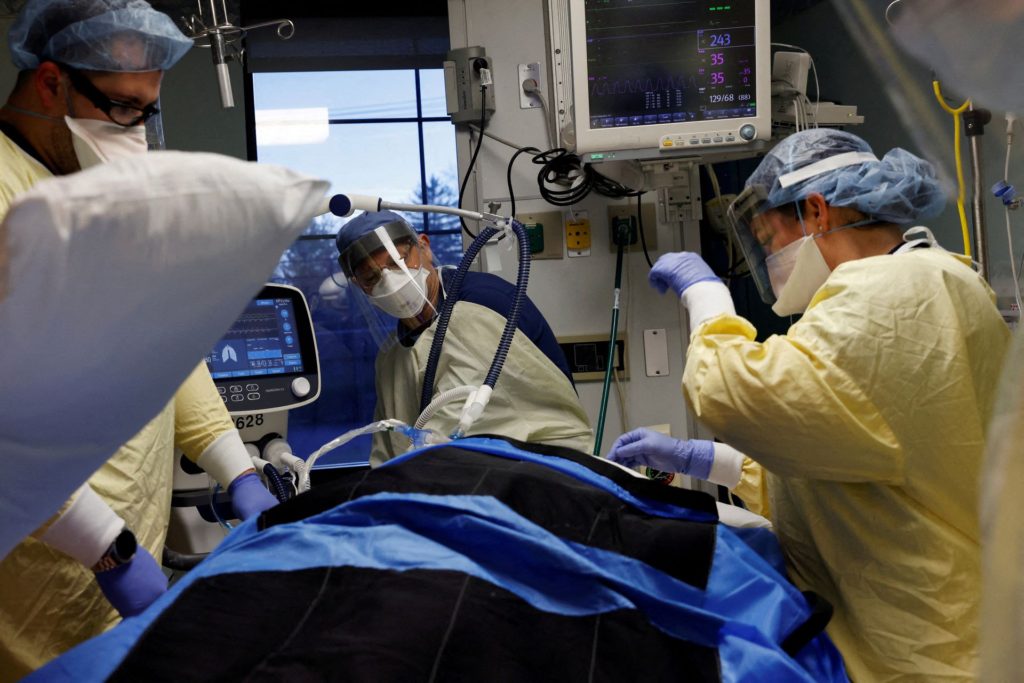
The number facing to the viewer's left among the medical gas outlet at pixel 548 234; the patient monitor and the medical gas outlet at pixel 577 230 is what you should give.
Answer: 0

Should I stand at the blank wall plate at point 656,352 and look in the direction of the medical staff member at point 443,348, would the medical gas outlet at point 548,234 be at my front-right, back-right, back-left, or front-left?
front-right

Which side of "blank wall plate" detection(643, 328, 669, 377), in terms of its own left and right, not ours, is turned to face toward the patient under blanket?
front

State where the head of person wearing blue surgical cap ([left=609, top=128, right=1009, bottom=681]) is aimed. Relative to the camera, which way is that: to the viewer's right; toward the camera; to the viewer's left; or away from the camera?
to the viewer's left

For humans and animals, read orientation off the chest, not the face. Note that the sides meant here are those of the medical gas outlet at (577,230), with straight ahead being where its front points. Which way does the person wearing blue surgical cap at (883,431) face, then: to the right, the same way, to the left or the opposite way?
to the right

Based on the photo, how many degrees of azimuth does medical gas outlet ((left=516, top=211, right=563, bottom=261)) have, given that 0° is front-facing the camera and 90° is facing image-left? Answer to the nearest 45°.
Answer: approximately 0°

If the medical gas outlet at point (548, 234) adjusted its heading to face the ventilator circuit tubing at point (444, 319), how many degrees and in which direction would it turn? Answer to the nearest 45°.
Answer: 0° — it already faces it

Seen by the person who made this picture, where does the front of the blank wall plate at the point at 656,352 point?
facing the viewer

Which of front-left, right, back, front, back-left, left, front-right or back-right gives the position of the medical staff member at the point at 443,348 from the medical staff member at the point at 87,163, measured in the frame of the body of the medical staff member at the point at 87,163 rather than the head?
left

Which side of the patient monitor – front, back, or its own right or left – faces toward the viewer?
front

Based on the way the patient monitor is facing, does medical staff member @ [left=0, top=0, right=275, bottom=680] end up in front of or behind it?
in front

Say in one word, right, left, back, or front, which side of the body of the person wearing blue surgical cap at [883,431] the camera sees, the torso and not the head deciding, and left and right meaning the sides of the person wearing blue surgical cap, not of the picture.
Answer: left
